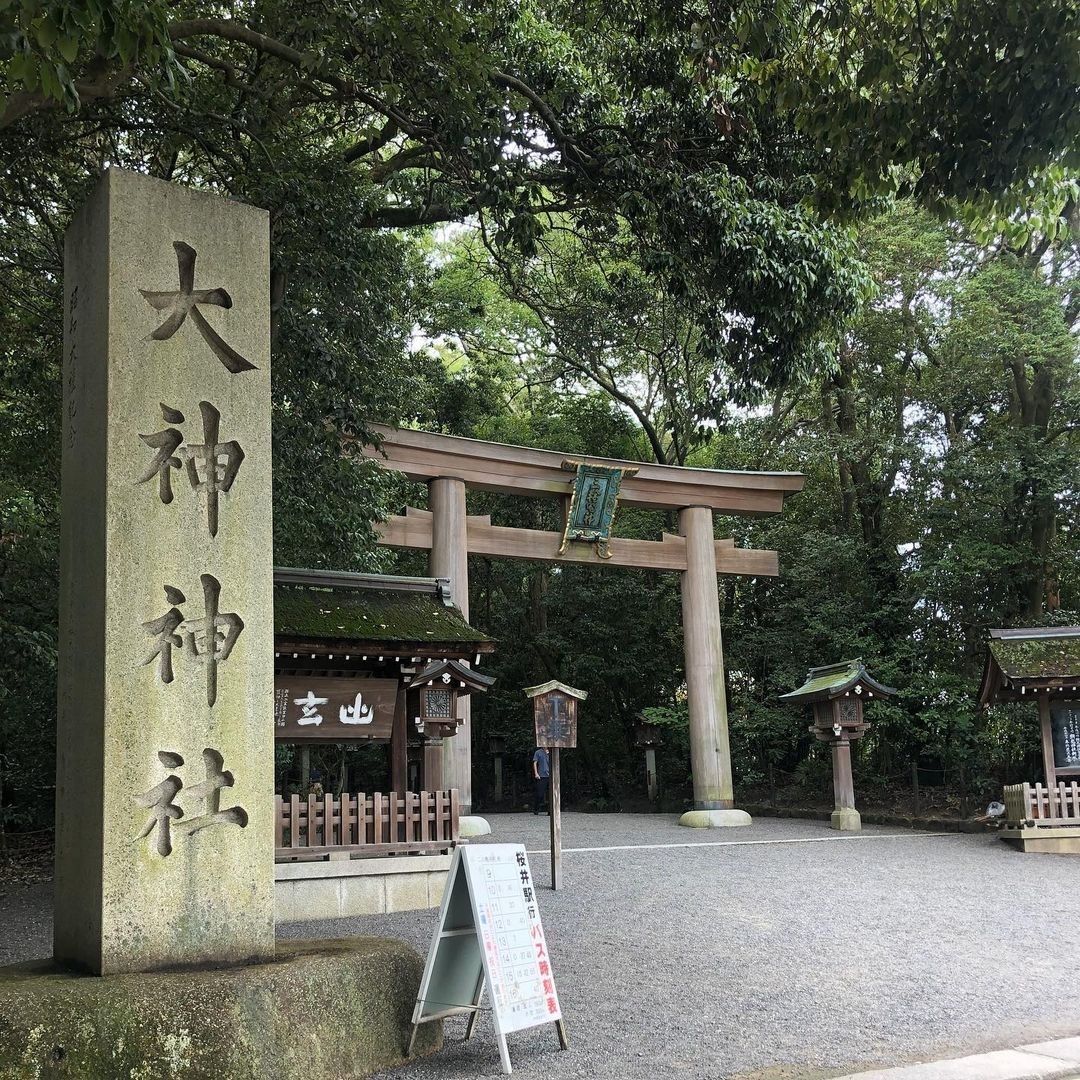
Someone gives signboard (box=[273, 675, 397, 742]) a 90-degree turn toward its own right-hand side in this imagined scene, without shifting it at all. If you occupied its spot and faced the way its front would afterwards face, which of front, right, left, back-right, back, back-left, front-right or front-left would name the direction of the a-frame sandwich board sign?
left

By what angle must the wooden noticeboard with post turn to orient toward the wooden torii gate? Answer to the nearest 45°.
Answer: approximately 180°

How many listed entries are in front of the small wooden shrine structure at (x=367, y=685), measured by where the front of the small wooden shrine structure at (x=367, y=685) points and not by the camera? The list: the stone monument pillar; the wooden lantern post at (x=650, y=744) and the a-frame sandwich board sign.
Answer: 2

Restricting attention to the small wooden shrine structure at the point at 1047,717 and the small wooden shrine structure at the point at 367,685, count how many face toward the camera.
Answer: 2

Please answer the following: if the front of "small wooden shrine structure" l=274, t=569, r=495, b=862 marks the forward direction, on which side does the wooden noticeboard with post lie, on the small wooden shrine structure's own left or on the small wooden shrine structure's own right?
on the small wooden shrine structure's own left

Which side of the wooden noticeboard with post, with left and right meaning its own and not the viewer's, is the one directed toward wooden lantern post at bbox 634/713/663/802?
back

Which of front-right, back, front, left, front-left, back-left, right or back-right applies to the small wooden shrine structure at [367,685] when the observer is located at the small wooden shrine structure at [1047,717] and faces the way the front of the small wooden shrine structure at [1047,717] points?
front-right

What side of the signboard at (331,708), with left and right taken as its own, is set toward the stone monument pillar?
front

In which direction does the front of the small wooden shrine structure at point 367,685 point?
toward the camera

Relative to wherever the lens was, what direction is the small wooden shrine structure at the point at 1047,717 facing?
facing the viewer

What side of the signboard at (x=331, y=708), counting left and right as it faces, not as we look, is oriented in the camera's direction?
front
